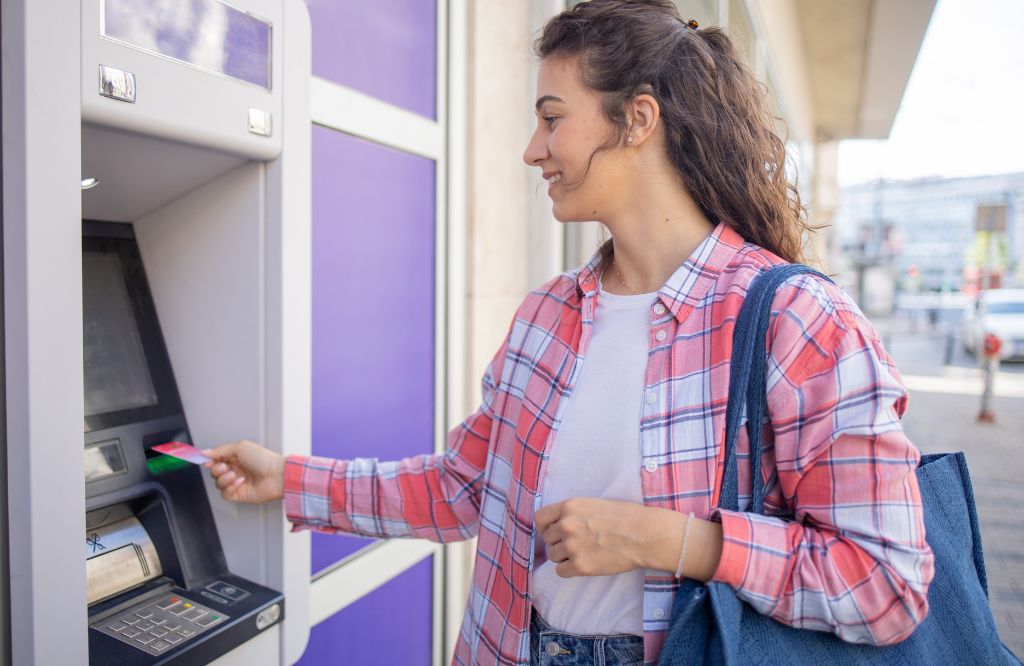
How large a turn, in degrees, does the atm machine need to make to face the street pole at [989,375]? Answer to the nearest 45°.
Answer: approximately 45° to its left

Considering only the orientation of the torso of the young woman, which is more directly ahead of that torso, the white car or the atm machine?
the atm machine

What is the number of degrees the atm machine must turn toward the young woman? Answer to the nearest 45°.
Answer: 0° — it already faces them

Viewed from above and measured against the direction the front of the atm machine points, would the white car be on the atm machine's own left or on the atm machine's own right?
on the atm machine's own left

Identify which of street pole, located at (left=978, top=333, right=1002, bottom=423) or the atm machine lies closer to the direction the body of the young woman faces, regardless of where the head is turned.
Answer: the atm machine

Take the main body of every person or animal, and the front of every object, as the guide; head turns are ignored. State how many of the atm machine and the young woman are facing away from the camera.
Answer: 0

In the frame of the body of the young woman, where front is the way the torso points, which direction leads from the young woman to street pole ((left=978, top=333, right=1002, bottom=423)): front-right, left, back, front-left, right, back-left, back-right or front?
back

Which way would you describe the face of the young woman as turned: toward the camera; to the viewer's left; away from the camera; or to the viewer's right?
to the viewer's left

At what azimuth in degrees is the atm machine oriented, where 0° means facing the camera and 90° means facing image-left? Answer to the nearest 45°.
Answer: approximately 315°
